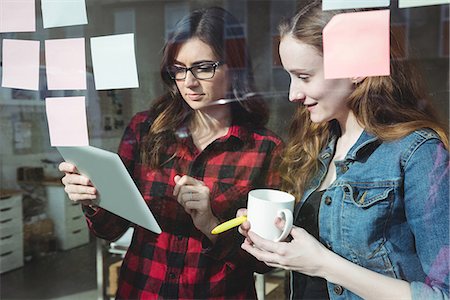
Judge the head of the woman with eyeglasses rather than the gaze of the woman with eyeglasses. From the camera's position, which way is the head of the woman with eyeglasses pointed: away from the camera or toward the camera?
toward the camera

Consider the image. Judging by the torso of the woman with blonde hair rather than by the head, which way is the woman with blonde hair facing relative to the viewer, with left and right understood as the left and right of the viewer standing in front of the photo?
facing the viewer and to the left of the viewer

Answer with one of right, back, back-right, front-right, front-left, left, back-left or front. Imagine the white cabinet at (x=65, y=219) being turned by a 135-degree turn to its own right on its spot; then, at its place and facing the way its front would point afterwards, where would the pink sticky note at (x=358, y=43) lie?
back-left

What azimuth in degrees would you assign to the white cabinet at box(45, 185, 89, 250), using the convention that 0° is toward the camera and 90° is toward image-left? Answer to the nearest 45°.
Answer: approximately 315°

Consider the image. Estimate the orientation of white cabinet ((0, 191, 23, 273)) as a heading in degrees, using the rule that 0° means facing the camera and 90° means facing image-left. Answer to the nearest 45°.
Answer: approximately 315°

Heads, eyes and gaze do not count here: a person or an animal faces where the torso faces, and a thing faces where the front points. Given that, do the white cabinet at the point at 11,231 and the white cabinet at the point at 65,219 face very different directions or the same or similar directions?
same or similar directions

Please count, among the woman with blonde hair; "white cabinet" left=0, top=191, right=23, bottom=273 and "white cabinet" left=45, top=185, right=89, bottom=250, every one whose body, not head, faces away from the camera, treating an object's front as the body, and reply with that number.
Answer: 0

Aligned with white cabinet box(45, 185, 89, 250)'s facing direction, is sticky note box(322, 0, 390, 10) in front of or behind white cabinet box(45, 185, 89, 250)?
in front
